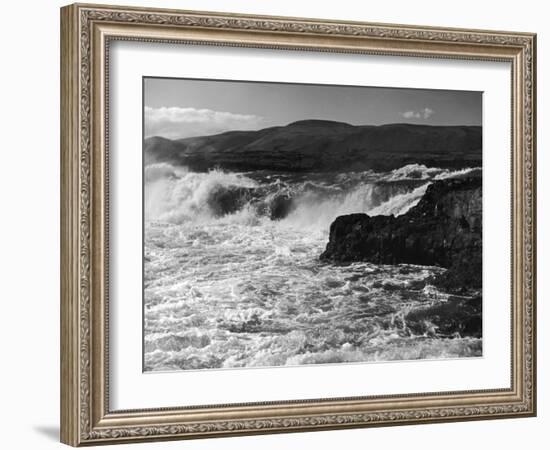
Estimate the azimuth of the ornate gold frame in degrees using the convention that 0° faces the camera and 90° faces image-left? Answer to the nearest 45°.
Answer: approximately 315°
